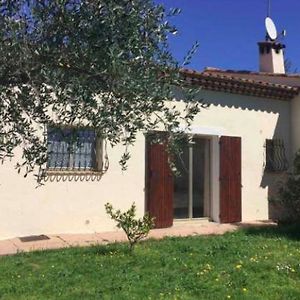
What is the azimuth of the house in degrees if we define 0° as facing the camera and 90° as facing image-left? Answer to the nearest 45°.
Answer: approximately 0°

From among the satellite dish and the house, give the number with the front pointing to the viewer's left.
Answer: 0

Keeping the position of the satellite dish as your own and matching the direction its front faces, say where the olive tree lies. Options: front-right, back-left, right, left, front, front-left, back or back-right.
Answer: front-right

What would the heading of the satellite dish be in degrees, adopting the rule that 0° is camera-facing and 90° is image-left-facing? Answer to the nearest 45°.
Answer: approximately 315°

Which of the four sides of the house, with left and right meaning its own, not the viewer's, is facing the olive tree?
front
